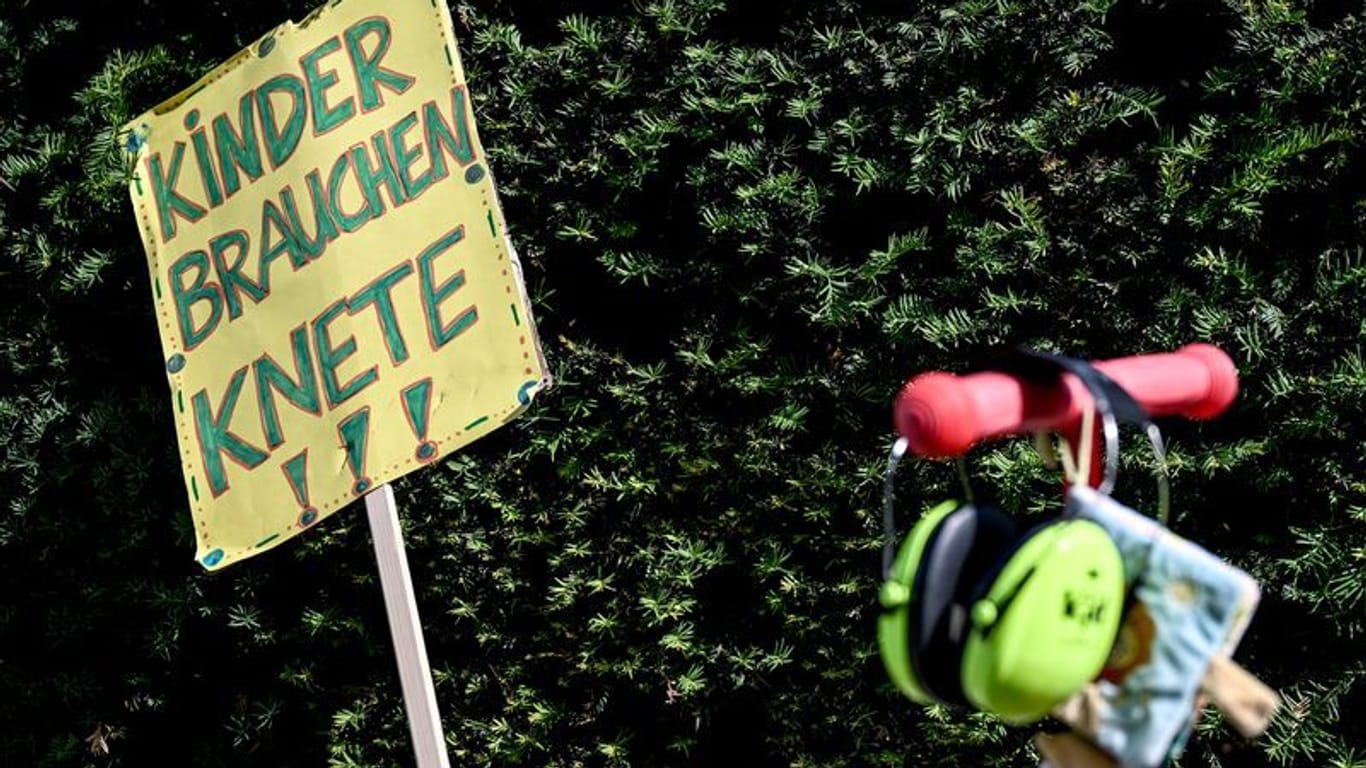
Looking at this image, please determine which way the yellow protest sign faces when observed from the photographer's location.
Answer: facing the viewer

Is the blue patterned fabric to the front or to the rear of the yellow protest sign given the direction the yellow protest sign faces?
to the front

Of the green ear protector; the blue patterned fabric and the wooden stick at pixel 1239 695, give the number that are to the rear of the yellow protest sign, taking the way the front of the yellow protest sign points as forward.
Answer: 0

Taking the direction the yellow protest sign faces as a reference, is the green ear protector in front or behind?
in front
